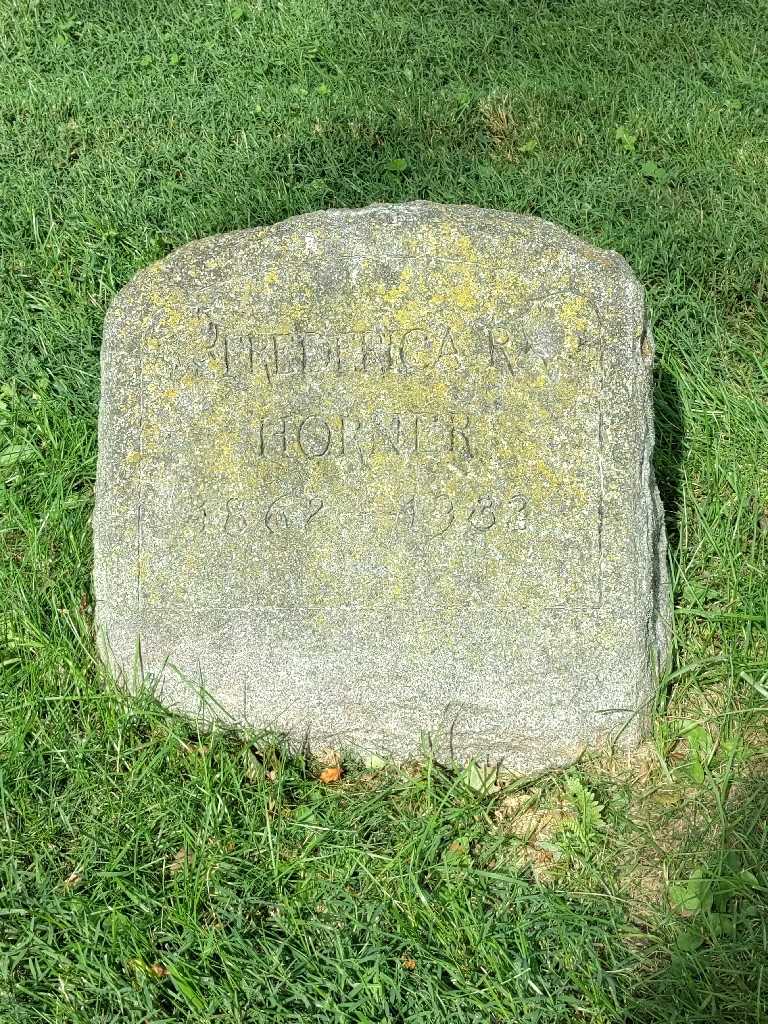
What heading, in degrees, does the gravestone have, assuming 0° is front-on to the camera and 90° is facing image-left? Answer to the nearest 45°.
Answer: approximately 0°
